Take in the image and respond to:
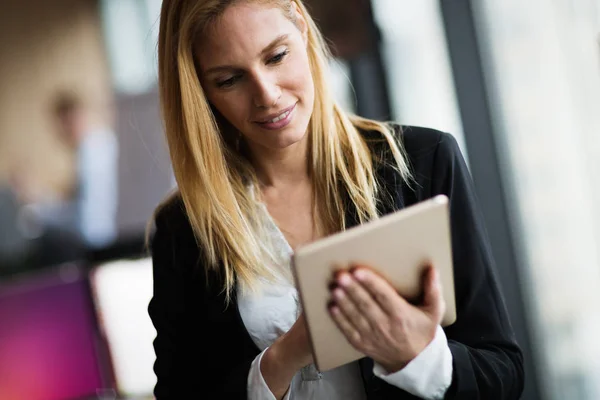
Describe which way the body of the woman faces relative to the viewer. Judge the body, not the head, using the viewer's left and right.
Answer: facing the viewer

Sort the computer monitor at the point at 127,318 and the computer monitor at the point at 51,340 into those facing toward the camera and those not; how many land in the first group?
2

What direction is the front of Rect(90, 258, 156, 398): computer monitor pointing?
toward the camera

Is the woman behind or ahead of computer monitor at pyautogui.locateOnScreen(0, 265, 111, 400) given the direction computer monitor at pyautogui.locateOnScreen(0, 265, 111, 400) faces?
ahead

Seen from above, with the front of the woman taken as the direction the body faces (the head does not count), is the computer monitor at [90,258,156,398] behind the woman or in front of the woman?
behind

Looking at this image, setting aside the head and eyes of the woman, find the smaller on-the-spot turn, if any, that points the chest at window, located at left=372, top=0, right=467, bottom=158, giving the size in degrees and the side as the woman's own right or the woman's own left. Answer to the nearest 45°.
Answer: approximately 180°

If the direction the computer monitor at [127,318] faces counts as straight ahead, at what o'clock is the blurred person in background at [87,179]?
The blurred person in background is roughly at 6 o'clock from the computer monitor.
